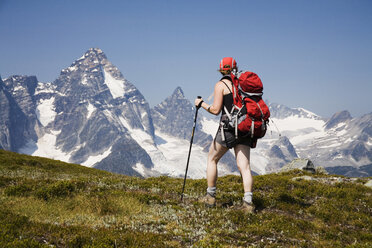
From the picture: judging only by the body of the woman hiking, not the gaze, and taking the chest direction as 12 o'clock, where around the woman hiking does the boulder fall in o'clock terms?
The boulder is roughly at 2 o'clock from the woman hiking.

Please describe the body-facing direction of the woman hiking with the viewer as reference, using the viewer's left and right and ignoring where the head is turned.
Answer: facing away from the viewer and to the left of the viewer
